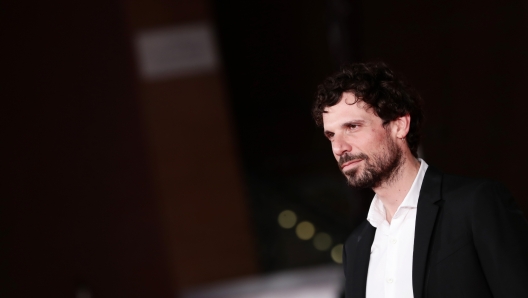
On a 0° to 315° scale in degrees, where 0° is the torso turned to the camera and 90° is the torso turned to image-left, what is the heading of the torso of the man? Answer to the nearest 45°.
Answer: approximately 45°
